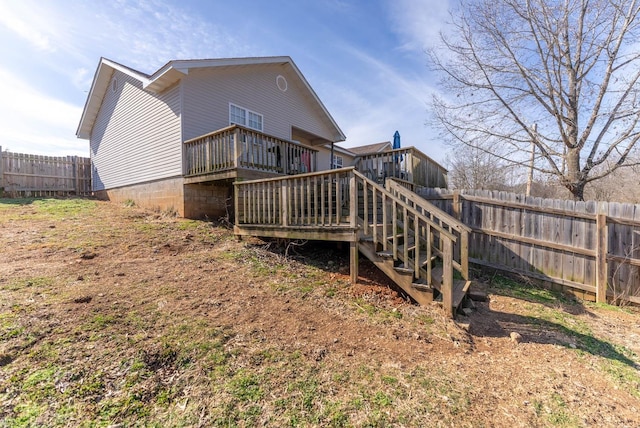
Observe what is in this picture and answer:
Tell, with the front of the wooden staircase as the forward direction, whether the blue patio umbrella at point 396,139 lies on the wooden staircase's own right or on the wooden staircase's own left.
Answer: on the wooden staircase's own left

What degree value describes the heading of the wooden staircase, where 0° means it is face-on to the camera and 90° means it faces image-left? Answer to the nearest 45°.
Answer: approximately 315°

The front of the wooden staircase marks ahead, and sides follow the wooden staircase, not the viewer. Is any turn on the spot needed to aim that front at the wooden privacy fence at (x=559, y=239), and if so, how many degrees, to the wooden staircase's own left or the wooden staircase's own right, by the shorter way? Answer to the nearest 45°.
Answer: approximately 45° to the wooden staircase's own left

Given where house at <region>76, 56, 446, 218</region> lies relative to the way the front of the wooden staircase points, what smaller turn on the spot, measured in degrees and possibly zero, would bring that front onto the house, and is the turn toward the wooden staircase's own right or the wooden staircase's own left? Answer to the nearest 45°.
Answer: approximately 180°

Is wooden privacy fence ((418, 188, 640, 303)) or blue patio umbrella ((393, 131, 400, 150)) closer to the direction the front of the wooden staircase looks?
the wooden privacy fence

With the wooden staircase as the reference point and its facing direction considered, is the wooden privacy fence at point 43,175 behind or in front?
behind

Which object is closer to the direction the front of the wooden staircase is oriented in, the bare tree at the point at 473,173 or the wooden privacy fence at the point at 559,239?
the wooden privacy fence

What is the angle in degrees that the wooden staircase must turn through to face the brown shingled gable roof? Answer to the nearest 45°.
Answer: approximately 135° to its left

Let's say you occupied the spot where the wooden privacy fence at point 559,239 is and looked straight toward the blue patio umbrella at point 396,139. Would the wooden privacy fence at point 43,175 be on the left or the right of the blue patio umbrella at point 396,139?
left
